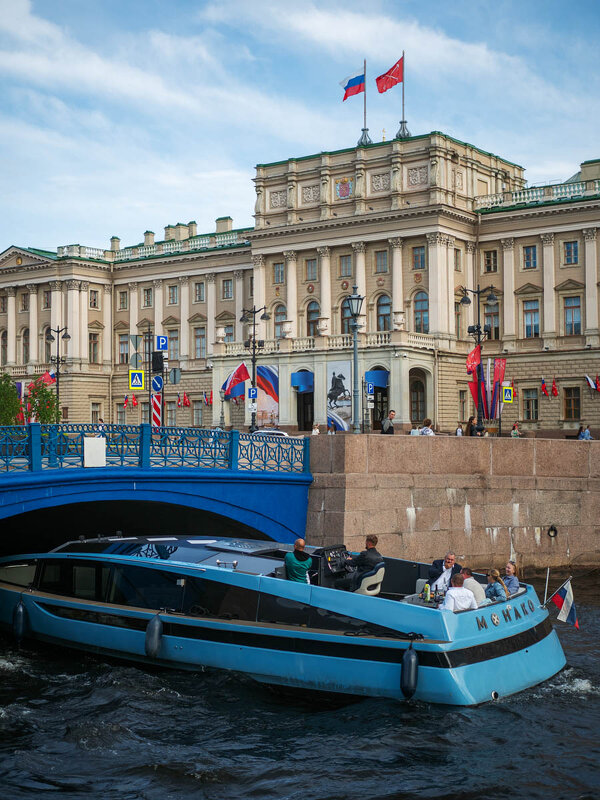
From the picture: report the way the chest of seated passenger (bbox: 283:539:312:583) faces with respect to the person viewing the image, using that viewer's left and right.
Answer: facing away from the viewer and to the left of the viewer

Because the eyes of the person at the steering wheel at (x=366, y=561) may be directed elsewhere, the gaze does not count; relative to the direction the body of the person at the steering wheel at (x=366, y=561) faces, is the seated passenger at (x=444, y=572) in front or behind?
behind

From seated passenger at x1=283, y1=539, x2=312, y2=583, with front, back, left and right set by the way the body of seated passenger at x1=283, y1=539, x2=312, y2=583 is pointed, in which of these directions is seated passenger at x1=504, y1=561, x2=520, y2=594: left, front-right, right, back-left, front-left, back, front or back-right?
back-right

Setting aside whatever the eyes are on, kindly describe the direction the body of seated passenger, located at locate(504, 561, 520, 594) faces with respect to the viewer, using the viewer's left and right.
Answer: facing to the left of the viewer

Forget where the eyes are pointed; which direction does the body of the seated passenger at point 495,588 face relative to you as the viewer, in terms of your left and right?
facing to the left of the viewer

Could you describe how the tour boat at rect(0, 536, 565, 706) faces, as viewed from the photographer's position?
facing away from the viewer and to the left of the viewer

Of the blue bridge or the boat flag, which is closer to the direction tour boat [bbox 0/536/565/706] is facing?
the blue bridge

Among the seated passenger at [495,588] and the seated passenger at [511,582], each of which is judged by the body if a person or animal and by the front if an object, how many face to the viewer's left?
2

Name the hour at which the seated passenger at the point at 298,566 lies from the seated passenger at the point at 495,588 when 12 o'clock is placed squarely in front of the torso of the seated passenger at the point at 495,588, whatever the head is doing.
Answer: the seated passenger at the point at 298,566 is roughly at 12 o'clock from the seated passenger at the point at 495,588.

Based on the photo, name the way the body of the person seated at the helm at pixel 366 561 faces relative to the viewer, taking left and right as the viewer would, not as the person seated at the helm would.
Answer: facing away from the viewer and to the left of the viewer
